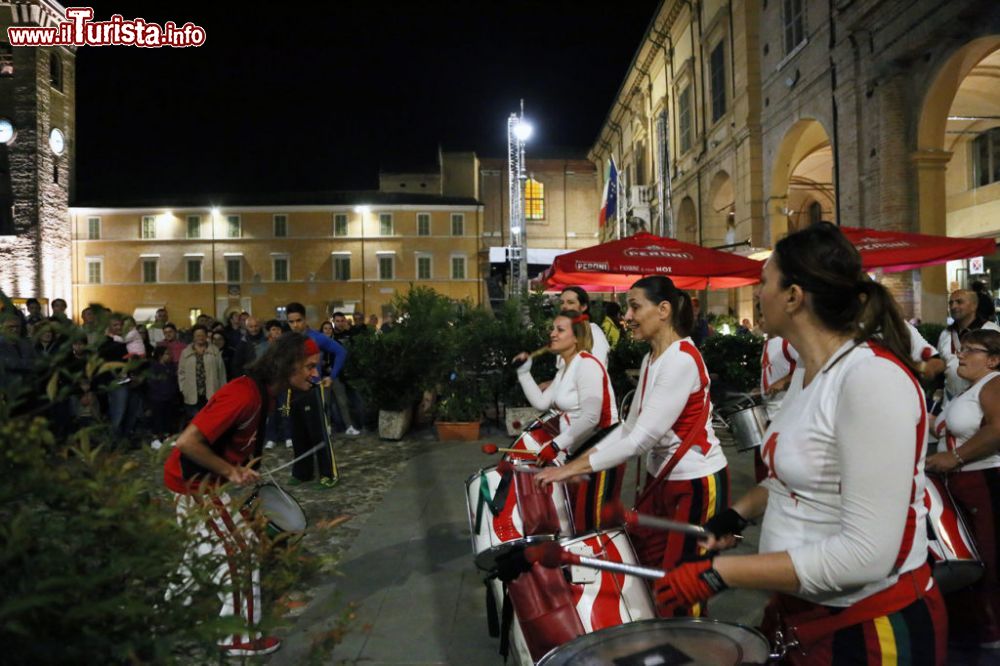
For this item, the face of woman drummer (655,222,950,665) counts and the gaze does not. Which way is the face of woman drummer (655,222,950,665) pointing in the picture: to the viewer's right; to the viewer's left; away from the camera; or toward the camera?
to the viewer's left

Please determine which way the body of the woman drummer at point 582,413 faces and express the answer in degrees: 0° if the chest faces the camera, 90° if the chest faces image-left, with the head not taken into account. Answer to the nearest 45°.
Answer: approximately 90°

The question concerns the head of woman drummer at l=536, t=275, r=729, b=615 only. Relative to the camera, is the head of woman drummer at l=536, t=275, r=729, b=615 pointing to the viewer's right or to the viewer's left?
to the viewer's left

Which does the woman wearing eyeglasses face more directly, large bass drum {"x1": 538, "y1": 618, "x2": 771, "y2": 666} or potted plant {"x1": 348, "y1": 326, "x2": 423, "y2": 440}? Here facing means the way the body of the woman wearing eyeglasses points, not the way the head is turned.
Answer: the potted plant

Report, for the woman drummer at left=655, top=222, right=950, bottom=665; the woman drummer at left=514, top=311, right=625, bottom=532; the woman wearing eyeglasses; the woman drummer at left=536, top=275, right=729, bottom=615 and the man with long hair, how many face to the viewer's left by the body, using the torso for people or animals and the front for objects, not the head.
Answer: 4

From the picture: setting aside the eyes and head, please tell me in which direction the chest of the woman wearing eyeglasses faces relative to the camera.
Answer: to the viewer's left

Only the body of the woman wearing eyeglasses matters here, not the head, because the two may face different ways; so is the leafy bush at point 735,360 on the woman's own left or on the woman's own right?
on the woman's own right

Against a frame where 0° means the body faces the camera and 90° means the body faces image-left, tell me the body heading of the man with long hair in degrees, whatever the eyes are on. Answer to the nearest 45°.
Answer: approximately 270°

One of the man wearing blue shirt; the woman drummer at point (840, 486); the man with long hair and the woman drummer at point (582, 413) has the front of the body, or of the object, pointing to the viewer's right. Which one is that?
the man with long hair

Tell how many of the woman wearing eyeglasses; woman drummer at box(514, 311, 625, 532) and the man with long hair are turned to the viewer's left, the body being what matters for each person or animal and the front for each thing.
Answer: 2

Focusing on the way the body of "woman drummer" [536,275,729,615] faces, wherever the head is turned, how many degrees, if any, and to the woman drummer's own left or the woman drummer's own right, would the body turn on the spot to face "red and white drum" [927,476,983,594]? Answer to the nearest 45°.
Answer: approximately 180°

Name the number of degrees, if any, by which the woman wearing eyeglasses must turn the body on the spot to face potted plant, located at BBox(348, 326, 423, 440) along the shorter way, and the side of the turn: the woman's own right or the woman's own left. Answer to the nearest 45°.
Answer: approximately 45° to the woman's own right

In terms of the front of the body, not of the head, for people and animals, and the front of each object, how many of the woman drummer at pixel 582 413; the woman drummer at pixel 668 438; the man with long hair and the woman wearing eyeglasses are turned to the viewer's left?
3
